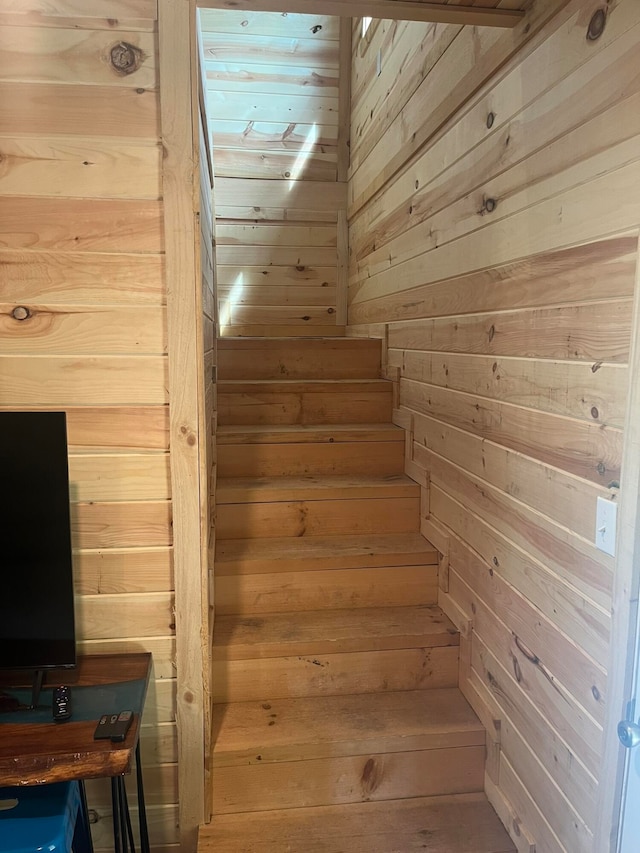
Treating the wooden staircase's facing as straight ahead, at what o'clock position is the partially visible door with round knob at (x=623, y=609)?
The partially visible door with round knob is roughly at 11 o'clock from the wooden staircase.

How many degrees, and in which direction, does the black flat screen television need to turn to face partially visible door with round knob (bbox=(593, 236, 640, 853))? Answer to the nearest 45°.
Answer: approximately 45° to its left

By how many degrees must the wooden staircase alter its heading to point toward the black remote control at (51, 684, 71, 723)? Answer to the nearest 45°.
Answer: approximately 45° to its right

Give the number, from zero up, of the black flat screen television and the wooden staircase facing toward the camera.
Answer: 2

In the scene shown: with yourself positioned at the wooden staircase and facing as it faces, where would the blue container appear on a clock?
The blue container is roughly at 1 o'clock from the wooden staircase.

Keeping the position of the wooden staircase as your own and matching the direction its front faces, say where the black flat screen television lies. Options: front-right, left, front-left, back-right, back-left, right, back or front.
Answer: front-right

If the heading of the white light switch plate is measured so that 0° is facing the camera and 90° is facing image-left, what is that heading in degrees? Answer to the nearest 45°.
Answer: approximately 45°

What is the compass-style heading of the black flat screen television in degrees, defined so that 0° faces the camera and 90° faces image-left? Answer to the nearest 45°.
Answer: approximately 0°
